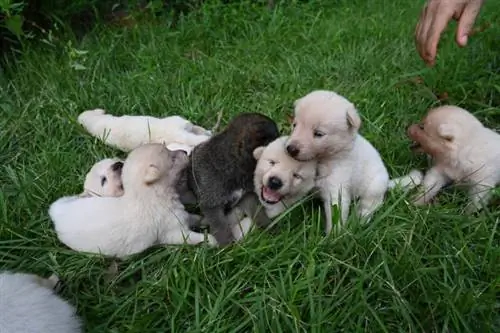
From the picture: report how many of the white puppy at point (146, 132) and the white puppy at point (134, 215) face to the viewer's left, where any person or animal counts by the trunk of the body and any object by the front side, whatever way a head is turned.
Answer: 0

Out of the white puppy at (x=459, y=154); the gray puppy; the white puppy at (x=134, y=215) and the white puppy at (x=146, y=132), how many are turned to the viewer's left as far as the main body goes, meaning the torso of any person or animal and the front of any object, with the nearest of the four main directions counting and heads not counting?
1

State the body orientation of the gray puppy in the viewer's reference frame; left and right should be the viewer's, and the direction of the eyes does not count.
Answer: facing away from the viewer and to the right of the viewer

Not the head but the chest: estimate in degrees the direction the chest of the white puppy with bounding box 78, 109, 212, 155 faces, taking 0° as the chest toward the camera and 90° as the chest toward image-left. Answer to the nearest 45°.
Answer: approximately 270°

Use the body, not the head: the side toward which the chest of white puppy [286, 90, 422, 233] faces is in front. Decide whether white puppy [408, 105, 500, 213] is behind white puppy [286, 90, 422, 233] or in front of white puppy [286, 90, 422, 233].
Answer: behind

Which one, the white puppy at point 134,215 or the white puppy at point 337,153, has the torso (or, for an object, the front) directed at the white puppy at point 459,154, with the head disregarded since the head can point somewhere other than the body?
the white puppy at point 134,215

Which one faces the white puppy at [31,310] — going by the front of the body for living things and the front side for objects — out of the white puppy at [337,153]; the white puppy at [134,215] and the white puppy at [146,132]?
the white puppy at [337,153]

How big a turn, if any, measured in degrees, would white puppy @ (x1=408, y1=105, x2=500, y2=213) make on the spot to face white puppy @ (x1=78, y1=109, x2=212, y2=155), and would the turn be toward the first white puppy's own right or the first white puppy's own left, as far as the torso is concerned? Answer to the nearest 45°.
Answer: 0° — it already faces it

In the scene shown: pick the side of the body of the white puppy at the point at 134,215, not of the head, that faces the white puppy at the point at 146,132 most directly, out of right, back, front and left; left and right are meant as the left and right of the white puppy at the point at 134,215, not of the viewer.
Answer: left

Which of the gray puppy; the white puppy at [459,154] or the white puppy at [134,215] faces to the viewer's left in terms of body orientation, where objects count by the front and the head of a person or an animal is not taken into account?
the white puppy at [459,154]

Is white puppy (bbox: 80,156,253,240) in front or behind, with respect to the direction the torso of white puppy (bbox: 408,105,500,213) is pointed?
in front

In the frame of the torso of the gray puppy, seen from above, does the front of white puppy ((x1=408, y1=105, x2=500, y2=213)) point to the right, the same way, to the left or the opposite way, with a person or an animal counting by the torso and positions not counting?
to the left

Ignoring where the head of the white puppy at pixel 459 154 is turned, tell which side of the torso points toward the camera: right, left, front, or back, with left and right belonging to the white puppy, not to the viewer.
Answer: left
